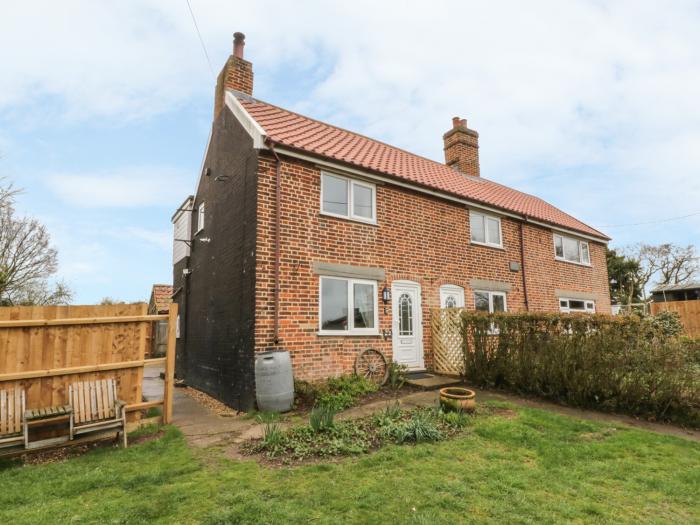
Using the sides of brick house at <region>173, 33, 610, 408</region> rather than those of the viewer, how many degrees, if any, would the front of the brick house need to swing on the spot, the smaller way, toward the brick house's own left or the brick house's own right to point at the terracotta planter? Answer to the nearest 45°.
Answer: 0° — it already faces it

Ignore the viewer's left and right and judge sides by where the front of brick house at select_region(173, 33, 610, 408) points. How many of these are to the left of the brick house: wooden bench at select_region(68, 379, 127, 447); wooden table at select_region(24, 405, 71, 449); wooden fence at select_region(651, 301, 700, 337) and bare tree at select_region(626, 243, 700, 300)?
2

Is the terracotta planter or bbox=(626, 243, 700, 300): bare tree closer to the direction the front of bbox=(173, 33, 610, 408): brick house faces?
the terracotta planter

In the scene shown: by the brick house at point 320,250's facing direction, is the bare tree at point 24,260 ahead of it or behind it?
behind

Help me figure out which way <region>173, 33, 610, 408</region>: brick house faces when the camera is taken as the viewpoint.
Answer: facing the viewer and to the right of the viewer

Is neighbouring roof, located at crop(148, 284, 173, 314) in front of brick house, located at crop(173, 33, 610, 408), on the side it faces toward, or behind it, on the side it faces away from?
behind

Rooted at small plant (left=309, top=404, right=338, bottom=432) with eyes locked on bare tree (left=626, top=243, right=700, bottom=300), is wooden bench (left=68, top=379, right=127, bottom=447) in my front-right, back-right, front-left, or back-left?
back-left

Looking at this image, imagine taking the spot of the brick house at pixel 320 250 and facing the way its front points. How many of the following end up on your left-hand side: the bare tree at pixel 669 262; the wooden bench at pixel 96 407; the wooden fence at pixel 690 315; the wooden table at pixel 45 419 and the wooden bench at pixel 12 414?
2

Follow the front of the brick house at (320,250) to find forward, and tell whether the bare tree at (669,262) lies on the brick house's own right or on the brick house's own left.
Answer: on the brick house's own left

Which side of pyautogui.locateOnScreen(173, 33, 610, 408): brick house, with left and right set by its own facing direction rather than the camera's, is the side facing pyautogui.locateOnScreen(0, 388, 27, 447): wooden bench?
right

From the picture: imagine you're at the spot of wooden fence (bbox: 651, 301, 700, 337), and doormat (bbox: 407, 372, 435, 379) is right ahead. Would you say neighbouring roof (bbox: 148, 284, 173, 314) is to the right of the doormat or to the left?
right

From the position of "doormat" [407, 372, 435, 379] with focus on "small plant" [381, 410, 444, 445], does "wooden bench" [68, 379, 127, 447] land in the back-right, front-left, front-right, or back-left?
front-right

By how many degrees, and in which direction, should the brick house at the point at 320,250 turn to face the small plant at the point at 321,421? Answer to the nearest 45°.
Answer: approximately 45° to its right

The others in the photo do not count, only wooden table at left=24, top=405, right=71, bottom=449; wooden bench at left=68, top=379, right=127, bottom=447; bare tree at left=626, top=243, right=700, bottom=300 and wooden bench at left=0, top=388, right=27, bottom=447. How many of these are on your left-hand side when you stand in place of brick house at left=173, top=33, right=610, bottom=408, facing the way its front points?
1

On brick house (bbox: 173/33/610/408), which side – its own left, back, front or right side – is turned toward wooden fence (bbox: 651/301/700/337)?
left
